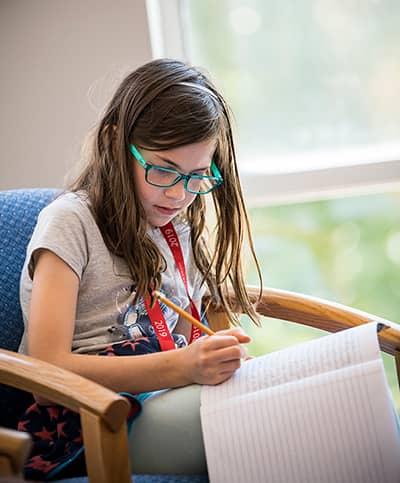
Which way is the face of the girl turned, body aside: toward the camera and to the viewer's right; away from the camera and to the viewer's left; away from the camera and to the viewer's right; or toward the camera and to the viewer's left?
toward the camera and to the viewer's right

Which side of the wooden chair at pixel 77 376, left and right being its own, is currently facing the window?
left

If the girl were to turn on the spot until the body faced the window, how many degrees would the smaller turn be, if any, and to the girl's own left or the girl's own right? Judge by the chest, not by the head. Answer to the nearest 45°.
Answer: approximately 90° to the girl's own left

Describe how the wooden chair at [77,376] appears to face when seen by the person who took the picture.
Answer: facing the viewer and to the right of the viewer
